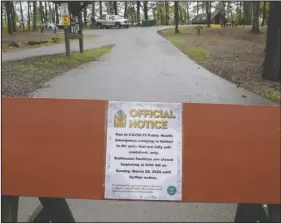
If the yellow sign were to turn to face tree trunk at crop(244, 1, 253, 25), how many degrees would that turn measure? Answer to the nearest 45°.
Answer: approximately 90° to its left

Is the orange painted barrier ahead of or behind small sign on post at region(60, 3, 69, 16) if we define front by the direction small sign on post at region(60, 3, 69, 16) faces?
ahead

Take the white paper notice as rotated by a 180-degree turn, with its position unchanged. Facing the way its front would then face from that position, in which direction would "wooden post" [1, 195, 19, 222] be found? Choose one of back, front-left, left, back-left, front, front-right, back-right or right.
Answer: left

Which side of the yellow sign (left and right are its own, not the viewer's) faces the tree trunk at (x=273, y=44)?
left

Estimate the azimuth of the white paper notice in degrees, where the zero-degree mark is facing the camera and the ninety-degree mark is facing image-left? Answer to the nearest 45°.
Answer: approximately 0°

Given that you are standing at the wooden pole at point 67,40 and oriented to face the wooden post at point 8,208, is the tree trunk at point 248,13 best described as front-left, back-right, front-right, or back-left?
back-left

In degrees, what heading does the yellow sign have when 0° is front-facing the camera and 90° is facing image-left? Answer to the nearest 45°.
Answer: approximately 0°

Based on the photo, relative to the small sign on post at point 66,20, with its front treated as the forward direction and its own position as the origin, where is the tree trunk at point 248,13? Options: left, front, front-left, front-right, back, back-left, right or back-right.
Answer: left

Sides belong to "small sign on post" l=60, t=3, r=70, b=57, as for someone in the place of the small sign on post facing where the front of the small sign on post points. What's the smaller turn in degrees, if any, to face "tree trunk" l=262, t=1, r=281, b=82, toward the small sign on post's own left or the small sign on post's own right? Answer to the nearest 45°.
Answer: approximately 90° to the small sign on post's own left

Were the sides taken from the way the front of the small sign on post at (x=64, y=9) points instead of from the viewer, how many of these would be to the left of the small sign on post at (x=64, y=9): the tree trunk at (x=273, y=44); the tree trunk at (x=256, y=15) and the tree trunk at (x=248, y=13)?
3
